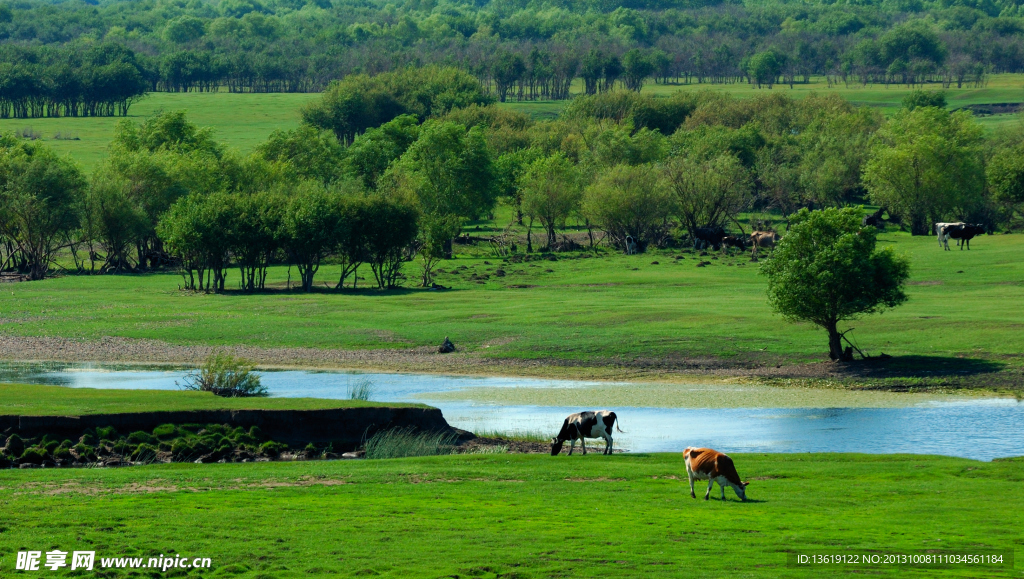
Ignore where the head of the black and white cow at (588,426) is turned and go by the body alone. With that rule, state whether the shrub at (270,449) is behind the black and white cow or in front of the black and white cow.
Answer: in front

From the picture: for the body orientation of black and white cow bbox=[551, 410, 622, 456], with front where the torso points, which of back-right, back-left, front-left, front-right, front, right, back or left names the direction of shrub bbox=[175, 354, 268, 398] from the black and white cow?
front-right

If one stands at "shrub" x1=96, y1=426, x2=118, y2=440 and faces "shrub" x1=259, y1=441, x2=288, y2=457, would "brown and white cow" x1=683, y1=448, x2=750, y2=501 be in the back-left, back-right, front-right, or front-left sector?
front-right

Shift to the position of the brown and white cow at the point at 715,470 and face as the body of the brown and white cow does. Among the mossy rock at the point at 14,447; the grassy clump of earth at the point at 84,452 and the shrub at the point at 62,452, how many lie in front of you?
0

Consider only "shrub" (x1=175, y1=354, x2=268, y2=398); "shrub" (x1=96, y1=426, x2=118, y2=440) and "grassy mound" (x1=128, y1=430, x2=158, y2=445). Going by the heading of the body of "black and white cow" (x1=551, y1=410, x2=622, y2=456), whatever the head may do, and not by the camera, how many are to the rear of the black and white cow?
0

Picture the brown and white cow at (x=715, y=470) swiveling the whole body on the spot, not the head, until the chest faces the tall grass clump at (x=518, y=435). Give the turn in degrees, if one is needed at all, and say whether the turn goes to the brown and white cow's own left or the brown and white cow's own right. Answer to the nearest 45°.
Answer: approximately 180°

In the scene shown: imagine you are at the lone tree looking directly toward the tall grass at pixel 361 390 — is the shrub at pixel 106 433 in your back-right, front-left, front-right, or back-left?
front-left

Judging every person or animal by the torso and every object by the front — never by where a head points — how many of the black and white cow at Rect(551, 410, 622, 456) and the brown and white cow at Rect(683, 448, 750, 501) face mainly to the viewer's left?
1

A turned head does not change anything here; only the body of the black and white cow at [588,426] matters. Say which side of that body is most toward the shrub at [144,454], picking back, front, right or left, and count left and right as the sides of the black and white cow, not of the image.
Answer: front

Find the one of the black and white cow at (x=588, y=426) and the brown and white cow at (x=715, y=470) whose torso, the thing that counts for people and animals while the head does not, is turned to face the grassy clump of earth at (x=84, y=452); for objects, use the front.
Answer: the black and white cow

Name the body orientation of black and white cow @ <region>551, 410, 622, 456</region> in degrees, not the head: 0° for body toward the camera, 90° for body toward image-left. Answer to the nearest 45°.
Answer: approximately 90°

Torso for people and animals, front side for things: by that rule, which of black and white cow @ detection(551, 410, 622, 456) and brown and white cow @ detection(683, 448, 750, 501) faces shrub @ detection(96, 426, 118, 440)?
the black and white cow

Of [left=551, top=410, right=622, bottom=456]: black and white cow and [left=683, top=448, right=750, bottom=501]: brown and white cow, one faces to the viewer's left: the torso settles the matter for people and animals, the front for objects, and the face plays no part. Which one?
the black and white cow

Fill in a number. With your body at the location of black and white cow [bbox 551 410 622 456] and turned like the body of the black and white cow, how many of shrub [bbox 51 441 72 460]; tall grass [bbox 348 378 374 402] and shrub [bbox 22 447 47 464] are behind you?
0

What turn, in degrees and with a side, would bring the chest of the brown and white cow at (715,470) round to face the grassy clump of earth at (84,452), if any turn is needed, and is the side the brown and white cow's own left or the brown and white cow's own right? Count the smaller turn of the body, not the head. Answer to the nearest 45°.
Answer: approximately 135° to the brown and white cow's own right

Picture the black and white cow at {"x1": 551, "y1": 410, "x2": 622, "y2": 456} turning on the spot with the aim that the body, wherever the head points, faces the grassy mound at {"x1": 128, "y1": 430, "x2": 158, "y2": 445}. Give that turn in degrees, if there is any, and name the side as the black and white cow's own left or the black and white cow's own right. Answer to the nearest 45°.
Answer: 0° — it already faces it

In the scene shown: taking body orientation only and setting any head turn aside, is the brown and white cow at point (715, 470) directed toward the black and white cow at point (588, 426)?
no

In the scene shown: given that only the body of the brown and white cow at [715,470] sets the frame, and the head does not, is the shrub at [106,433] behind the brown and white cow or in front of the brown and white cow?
behind
